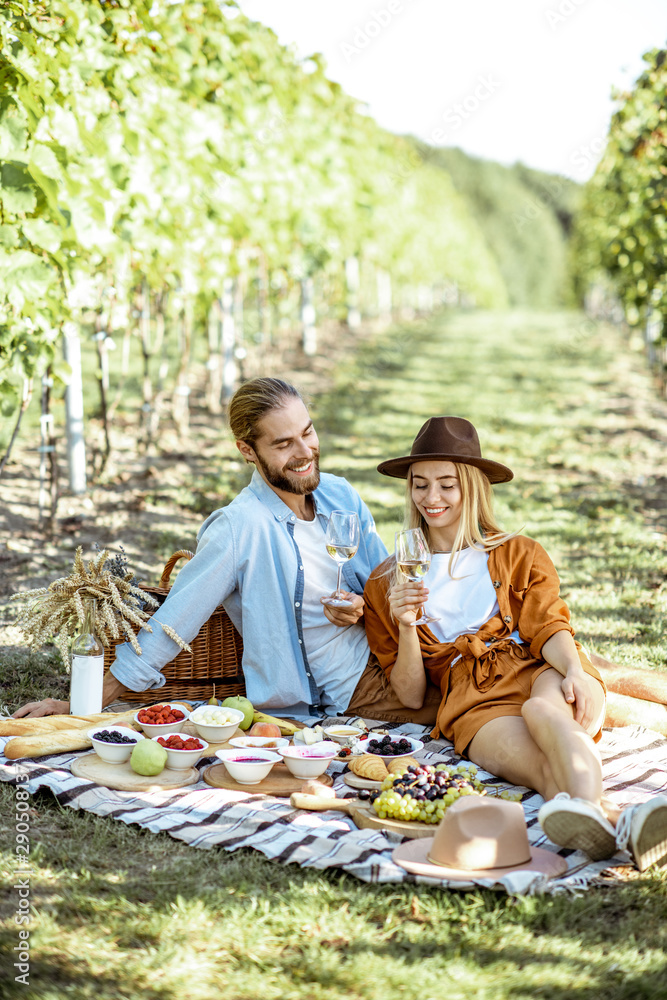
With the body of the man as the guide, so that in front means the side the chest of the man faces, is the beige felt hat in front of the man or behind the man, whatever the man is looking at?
in front

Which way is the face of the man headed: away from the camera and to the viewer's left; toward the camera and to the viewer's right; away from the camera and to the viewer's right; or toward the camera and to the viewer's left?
toward the camera and to the viewer's right

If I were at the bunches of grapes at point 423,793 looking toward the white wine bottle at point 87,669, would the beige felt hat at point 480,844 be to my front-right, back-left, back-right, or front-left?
back-left

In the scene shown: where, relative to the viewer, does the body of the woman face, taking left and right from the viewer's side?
facing the viewer

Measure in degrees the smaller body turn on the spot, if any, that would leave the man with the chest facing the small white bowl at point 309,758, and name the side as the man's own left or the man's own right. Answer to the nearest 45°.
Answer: approximately 45° to the man's own right

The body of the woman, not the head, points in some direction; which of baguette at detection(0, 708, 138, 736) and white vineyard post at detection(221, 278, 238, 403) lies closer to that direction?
the baguette

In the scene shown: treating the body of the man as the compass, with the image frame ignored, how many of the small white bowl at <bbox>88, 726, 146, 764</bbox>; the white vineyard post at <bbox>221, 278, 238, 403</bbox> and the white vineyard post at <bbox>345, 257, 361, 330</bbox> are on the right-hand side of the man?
1

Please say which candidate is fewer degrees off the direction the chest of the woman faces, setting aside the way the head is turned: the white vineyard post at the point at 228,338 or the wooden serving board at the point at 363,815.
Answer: the wooden serving board

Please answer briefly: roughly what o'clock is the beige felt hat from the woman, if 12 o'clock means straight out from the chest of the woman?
The beige felt hat is roughly at 12 o'clock from the woman.

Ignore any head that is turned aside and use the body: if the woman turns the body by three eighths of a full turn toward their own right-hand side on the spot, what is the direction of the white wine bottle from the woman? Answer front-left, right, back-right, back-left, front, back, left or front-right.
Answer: front-left

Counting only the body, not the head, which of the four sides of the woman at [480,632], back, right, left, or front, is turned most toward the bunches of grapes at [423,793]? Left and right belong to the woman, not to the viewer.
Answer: front

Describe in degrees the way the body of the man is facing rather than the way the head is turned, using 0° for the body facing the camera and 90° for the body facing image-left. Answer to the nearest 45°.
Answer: approximately 315°

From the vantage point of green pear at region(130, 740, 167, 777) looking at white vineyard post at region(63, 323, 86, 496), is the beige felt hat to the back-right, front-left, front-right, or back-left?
back-right

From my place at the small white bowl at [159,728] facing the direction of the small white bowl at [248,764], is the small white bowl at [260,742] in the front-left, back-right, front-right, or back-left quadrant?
front-left

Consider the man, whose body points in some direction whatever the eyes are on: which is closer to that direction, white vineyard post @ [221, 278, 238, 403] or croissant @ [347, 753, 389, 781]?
the croissant

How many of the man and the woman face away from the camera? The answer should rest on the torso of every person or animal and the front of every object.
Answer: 0
